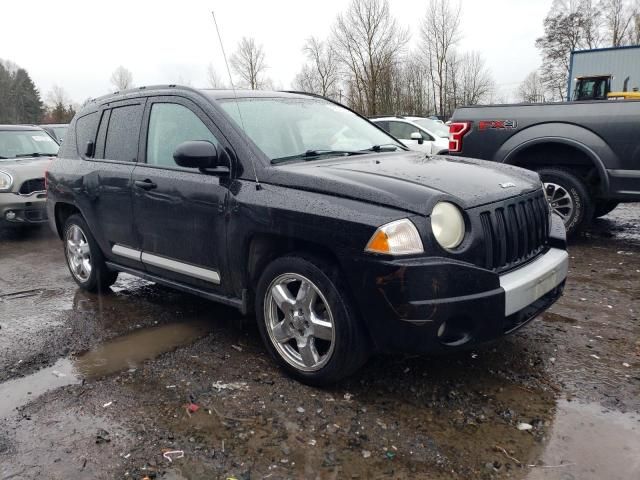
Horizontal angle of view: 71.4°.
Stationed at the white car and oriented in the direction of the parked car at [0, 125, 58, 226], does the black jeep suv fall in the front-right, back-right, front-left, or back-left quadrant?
front-left

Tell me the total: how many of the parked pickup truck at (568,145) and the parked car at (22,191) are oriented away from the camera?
0

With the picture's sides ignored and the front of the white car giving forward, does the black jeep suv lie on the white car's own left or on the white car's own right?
on the white car's own right

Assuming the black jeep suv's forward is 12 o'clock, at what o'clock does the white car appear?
The white car is roughly at 8 o'clock from the black jeep suv.

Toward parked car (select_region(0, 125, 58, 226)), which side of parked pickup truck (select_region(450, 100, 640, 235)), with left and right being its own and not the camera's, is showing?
back

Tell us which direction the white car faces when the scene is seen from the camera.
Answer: facing the viewer and to the right of the viewer

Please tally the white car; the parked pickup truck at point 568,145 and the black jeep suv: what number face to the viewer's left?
0

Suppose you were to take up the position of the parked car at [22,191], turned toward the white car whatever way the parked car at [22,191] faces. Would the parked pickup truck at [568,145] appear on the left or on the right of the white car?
right

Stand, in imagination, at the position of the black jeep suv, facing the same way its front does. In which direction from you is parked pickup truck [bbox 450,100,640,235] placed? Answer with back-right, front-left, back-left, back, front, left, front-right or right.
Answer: left

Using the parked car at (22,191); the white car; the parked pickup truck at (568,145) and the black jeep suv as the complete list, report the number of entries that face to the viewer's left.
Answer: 0

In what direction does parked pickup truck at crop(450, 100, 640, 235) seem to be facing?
to the viewer's right

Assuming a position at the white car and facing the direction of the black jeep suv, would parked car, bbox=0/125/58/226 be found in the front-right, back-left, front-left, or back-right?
front-right

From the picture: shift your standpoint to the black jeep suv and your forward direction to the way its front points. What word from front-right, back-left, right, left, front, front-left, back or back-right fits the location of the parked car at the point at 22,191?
back

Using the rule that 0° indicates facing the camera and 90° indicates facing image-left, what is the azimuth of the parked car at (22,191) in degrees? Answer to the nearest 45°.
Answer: approximately 315°

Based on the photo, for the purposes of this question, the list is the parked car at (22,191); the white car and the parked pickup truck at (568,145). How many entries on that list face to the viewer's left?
0

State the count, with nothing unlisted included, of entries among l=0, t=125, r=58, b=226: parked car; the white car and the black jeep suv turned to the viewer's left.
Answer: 0
